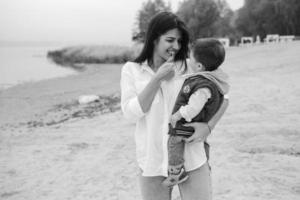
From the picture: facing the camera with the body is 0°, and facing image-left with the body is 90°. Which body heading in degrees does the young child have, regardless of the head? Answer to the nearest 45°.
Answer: approximately 90°

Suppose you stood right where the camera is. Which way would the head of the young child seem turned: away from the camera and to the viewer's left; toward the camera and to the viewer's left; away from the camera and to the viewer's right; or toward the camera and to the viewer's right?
away from the camera and to the viewer's left

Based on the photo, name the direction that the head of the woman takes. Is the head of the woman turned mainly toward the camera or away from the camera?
toward the camera

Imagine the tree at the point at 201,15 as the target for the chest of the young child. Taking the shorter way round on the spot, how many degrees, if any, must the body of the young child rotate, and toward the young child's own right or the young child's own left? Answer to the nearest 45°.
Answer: approximately 90° to the young child's own right

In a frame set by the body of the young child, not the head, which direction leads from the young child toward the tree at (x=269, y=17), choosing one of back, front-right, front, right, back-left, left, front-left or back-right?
right
